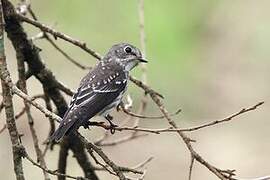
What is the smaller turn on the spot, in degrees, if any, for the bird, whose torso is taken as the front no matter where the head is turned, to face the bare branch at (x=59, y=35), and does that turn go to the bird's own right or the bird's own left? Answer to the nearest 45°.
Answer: approximately 135° to the bird's own left

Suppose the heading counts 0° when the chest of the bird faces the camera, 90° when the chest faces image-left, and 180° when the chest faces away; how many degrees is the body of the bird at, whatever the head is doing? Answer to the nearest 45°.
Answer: approximately 270°
